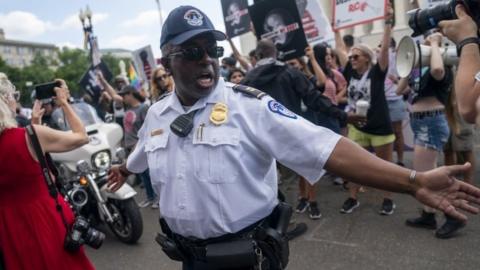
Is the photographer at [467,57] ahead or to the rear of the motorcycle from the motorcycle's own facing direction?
ahead

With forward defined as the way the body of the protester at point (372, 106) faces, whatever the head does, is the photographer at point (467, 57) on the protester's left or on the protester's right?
on the protester's left

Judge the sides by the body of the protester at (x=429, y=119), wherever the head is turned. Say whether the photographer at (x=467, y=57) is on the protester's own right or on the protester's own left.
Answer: on the protester's own left

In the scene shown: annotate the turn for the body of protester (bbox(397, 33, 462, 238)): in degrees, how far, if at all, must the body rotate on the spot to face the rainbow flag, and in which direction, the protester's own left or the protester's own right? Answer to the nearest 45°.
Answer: approximately 90° to the protester's own right

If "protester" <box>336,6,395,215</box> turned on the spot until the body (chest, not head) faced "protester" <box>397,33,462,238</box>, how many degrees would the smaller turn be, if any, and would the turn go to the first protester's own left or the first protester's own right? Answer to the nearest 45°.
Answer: approximately 90° to the first protester's own left

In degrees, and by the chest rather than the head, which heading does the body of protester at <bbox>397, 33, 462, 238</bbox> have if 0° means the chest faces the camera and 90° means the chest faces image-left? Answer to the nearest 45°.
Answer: approximately 45°

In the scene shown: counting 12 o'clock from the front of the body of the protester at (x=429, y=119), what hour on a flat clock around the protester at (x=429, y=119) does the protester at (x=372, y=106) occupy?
the protester at (x=372, y=106) is roughly at 3 o'clock from the protester at (x=429, y=119).
